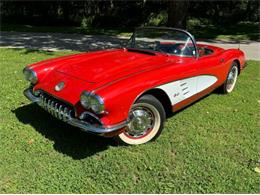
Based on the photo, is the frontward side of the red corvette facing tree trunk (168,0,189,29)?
no

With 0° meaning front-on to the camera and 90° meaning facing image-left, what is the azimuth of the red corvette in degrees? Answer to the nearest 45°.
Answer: approximately 45°
